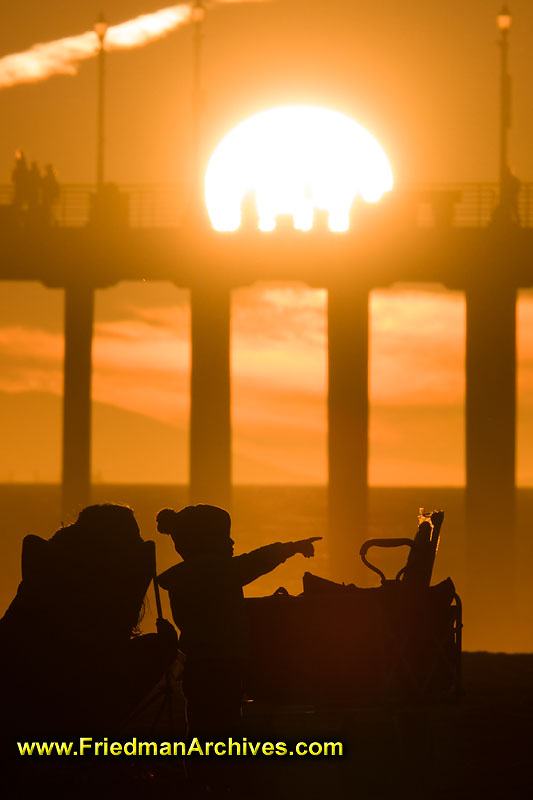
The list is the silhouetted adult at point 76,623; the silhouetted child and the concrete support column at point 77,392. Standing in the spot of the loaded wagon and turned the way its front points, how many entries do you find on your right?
0

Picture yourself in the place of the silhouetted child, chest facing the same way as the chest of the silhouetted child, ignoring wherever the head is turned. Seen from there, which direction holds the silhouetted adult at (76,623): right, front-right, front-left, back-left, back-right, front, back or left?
back-right

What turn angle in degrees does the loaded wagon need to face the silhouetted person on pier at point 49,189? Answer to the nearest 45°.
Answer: approximately 90° to its left

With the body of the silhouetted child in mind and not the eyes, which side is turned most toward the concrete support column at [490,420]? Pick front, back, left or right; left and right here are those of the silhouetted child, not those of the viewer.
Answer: left

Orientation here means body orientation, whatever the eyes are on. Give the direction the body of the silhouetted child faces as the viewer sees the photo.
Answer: to the viewer's right

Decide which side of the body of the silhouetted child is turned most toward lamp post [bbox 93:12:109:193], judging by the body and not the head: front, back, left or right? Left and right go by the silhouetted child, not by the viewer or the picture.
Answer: left

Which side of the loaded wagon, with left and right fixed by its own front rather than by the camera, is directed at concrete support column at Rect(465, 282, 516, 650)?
left

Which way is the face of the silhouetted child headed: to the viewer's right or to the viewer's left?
to the viewer's right

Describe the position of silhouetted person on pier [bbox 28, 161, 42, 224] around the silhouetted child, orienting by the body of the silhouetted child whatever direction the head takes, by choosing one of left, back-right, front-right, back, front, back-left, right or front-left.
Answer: left
